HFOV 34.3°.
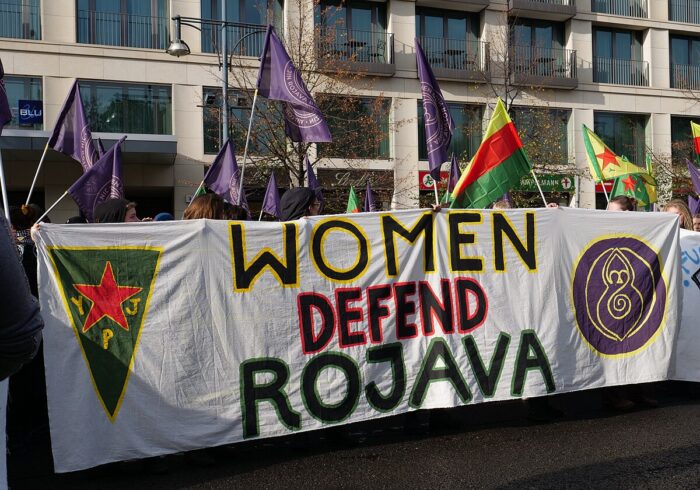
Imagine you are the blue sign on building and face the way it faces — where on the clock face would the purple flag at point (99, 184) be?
The purple flag is roughly at 12 o'clock from the blue sign on building.

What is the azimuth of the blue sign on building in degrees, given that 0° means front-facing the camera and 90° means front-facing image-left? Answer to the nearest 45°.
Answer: approximately 0°

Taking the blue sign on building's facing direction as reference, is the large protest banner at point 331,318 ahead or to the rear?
ahead

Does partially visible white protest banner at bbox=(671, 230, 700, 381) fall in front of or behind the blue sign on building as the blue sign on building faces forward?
in front

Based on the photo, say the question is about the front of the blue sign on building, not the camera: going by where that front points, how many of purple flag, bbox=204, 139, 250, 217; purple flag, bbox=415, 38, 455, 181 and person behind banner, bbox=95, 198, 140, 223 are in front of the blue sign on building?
3

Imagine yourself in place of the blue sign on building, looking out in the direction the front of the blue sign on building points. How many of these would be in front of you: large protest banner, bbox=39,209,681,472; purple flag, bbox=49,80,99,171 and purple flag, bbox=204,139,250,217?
3

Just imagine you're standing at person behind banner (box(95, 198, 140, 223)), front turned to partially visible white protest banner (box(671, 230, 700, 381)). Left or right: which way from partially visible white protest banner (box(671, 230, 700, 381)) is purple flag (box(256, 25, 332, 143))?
left

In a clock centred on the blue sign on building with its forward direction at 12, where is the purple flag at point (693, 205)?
The purple flag is roughly at 11 o'clock from the blue sign on building.

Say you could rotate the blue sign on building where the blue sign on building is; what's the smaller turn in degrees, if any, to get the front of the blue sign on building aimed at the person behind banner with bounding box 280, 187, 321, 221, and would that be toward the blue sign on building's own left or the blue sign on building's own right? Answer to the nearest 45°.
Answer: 0° — it already faces them

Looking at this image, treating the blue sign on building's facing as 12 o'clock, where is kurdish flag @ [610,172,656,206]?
The kurdish flag is roughly at 11 o'clock from the blue sign on building.

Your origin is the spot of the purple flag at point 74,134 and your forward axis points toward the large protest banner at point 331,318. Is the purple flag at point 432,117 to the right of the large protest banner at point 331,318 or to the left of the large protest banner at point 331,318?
left
